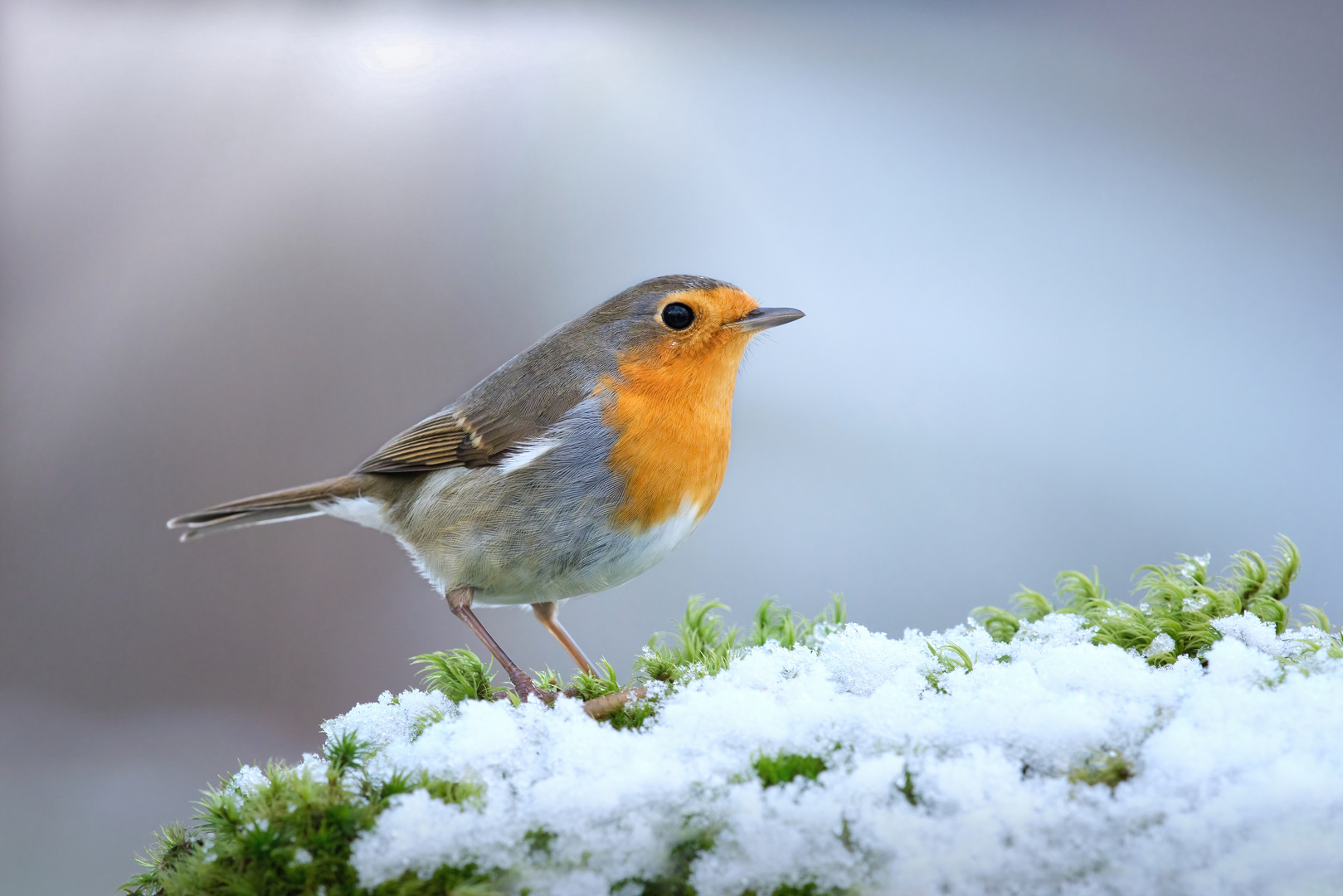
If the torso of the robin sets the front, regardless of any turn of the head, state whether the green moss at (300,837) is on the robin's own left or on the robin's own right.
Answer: on the robin's own right

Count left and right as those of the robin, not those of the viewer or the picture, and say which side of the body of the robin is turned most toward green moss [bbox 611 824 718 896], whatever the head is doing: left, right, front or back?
right

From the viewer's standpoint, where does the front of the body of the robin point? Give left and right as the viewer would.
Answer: facing to the right of the viewer

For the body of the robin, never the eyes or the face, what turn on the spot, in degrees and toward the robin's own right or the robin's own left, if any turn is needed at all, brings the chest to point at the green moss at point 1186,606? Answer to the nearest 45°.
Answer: approximately 45° to the robin's own right

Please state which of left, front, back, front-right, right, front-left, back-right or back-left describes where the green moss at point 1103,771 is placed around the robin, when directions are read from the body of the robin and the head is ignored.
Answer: right
